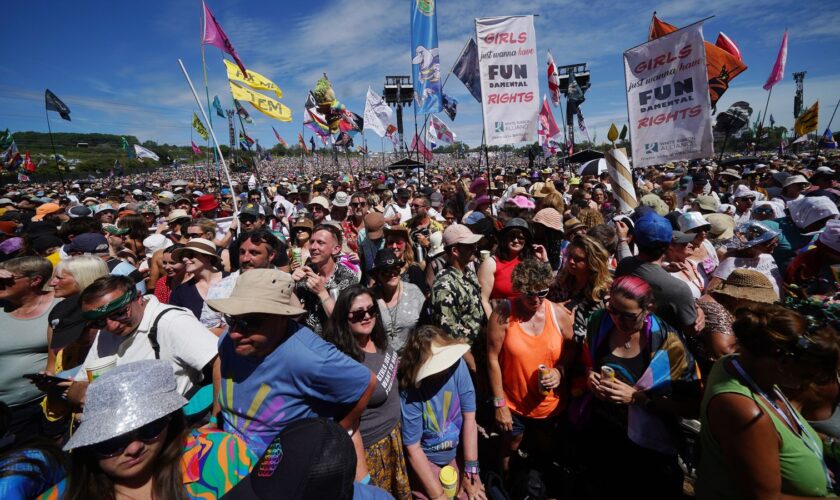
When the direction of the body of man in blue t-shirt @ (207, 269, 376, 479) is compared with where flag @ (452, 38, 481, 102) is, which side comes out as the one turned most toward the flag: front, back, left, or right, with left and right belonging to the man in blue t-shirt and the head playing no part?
back

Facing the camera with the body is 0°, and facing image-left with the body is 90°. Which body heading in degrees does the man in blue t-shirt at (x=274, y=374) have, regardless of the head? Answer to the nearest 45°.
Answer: approximately 45°

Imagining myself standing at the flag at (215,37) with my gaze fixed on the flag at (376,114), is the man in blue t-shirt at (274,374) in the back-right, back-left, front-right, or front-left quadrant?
back-right

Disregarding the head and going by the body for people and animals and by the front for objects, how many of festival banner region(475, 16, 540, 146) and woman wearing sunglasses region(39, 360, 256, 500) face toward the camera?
2

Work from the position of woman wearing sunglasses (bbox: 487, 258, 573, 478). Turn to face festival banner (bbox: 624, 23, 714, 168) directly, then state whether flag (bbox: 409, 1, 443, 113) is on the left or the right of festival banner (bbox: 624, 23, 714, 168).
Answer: left
